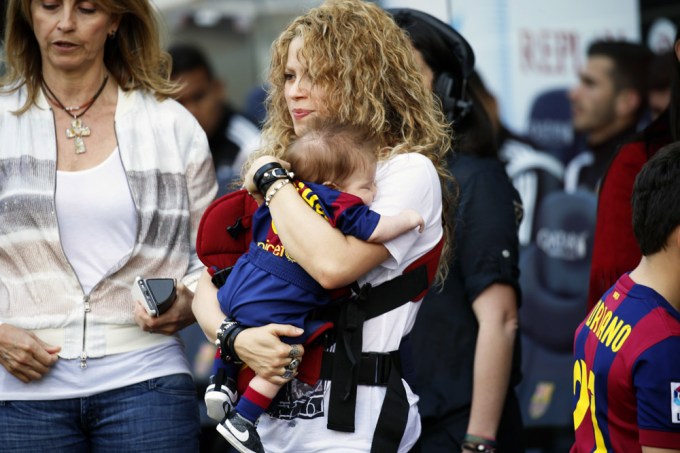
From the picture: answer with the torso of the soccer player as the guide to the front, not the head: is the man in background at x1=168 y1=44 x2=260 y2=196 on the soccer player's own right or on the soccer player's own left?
on the soccer player's own left

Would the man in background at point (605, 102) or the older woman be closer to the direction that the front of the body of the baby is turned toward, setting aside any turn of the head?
the man in background

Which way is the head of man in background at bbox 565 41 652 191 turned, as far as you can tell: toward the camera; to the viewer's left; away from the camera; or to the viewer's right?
to the viewer's left

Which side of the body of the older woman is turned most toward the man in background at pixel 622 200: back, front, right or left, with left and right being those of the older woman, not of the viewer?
left

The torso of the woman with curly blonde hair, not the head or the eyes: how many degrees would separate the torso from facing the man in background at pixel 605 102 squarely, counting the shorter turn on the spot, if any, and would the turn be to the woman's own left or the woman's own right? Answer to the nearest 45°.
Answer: approximately 180°

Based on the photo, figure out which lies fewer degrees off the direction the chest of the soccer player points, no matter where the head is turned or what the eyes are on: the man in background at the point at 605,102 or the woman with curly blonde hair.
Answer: the man in background

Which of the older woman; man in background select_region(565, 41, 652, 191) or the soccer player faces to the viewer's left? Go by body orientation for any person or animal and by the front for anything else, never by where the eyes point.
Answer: the man in background

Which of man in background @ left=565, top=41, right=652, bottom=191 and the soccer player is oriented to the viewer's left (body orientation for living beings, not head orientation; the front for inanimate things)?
the man in background

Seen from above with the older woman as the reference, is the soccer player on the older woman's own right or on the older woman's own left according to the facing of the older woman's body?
on the older woman's own left

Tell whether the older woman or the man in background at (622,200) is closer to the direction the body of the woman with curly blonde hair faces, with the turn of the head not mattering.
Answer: the older woman

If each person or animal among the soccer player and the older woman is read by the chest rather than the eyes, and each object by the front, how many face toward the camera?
1
